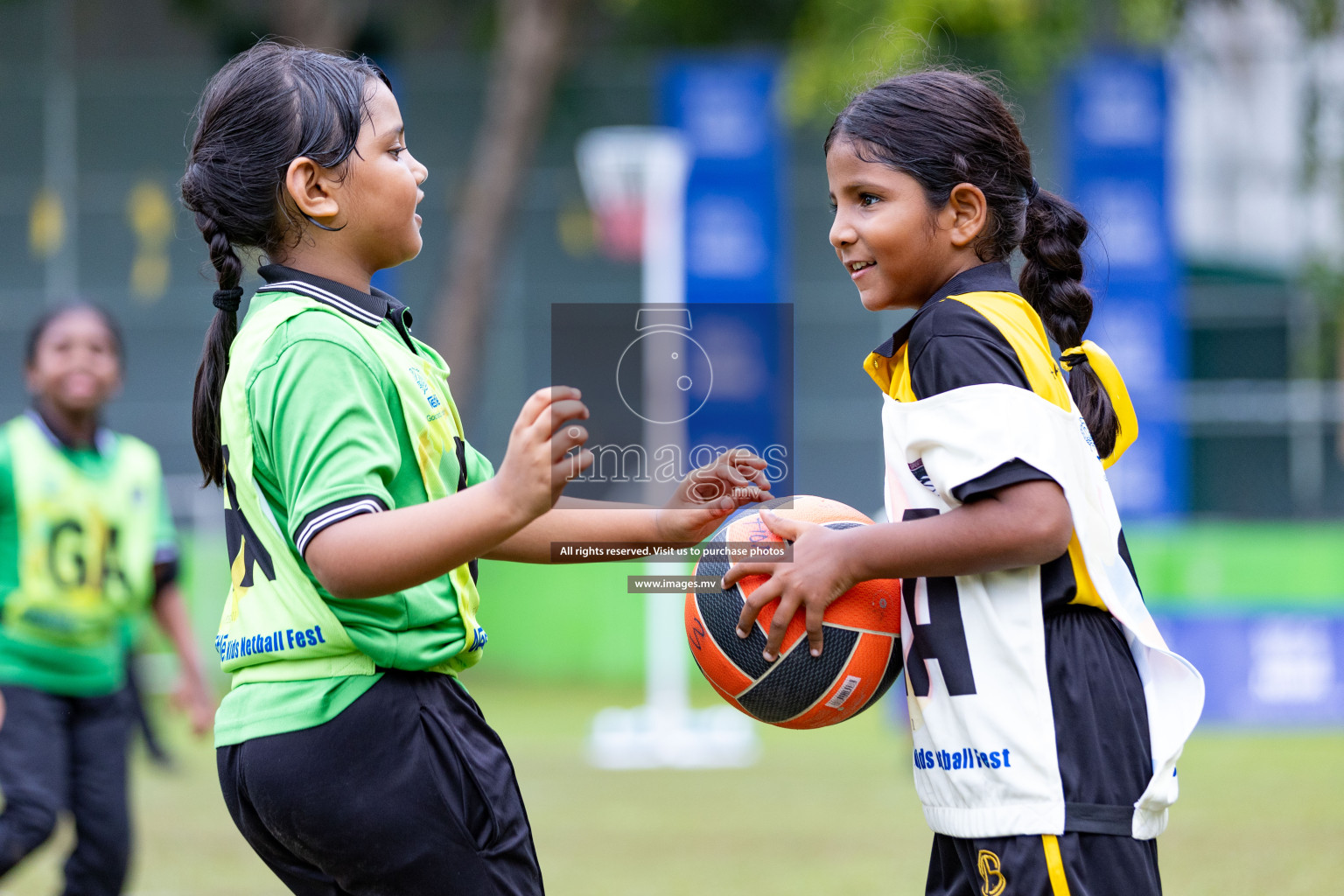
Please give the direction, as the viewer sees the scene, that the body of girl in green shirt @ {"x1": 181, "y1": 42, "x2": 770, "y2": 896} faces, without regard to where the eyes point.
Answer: to the viewer's right

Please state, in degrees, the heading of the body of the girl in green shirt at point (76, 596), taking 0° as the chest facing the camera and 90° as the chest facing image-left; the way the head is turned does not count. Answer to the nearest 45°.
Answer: approximately 0°

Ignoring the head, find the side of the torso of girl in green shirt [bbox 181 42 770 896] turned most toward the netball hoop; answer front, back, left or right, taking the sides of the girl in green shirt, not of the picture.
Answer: left

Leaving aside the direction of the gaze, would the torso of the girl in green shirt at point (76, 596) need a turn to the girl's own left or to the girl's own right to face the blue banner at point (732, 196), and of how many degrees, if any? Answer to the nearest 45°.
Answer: approximately 135° to the girl's own left

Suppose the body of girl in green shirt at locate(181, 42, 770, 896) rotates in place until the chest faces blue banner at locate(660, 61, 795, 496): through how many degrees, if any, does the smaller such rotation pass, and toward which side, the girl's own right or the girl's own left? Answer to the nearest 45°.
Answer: approximately 90° to the girl's own left

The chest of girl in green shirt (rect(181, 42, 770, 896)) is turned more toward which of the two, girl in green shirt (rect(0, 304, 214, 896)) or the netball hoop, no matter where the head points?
the netball hoop

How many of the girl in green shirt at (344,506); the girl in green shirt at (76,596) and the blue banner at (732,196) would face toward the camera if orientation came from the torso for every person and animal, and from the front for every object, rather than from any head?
2

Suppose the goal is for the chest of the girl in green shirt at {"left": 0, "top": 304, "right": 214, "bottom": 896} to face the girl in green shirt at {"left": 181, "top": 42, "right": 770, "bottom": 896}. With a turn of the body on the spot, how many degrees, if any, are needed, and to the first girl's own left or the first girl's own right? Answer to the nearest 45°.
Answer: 0° — they already face them

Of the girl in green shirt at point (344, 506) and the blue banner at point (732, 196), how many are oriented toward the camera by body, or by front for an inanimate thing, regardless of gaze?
1

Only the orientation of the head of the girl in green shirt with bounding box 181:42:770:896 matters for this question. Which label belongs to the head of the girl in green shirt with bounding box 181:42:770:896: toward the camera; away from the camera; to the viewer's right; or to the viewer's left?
to the viewer's right
